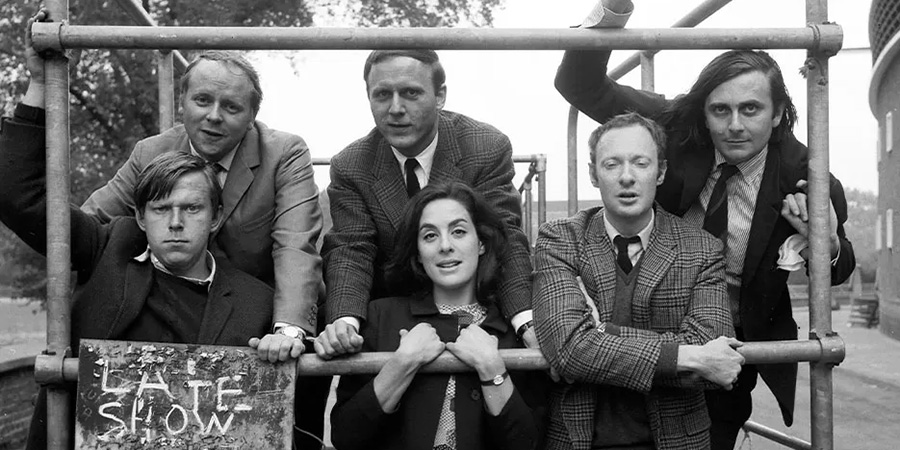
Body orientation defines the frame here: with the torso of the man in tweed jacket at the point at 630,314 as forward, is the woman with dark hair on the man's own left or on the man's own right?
on the man's own right

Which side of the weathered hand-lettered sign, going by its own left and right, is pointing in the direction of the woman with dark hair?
left

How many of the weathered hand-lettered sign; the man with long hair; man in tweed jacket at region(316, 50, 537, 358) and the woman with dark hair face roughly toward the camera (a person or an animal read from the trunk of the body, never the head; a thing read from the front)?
4

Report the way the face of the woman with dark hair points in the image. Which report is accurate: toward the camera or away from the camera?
toward the camera

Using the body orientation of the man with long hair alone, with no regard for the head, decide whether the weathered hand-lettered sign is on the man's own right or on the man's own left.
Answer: on the man's own right

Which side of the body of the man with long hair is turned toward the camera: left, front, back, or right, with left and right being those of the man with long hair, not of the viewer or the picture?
front

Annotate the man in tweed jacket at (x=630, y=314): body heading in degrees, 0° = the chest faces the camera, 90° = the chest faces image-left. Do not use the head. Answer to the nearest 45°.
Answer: approximately 0°

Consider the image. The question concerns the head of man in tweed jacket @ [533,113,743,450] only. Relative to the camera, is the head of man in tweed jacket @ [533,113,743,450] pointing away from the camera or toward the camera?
toward the camera

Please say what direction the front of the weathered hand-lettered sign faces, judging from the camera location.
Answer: facing the viewer

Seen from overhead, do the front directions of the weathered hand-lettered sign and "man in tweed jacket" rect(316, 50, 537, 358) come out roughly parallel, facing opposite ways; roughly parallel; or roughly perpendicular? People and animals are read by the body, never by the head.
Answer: roughly parallel

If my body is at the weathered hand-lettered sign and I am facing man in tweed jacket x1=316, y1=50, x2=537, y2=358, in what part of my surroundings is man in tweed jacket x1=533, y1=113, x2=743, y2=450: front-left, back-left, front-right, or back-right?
front-right

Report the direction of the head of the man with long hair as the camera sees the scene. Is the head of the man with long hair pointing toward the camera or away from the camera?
toward the camera

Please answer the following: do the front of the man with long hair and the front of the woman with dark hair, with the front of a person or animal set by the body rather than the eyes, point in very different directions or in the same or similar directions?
same or similar directions

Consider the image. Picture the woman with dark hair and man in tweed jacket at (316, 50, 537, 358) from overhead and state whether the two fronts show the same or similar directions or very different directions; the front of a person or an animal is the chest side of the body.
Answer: same or similar directions
